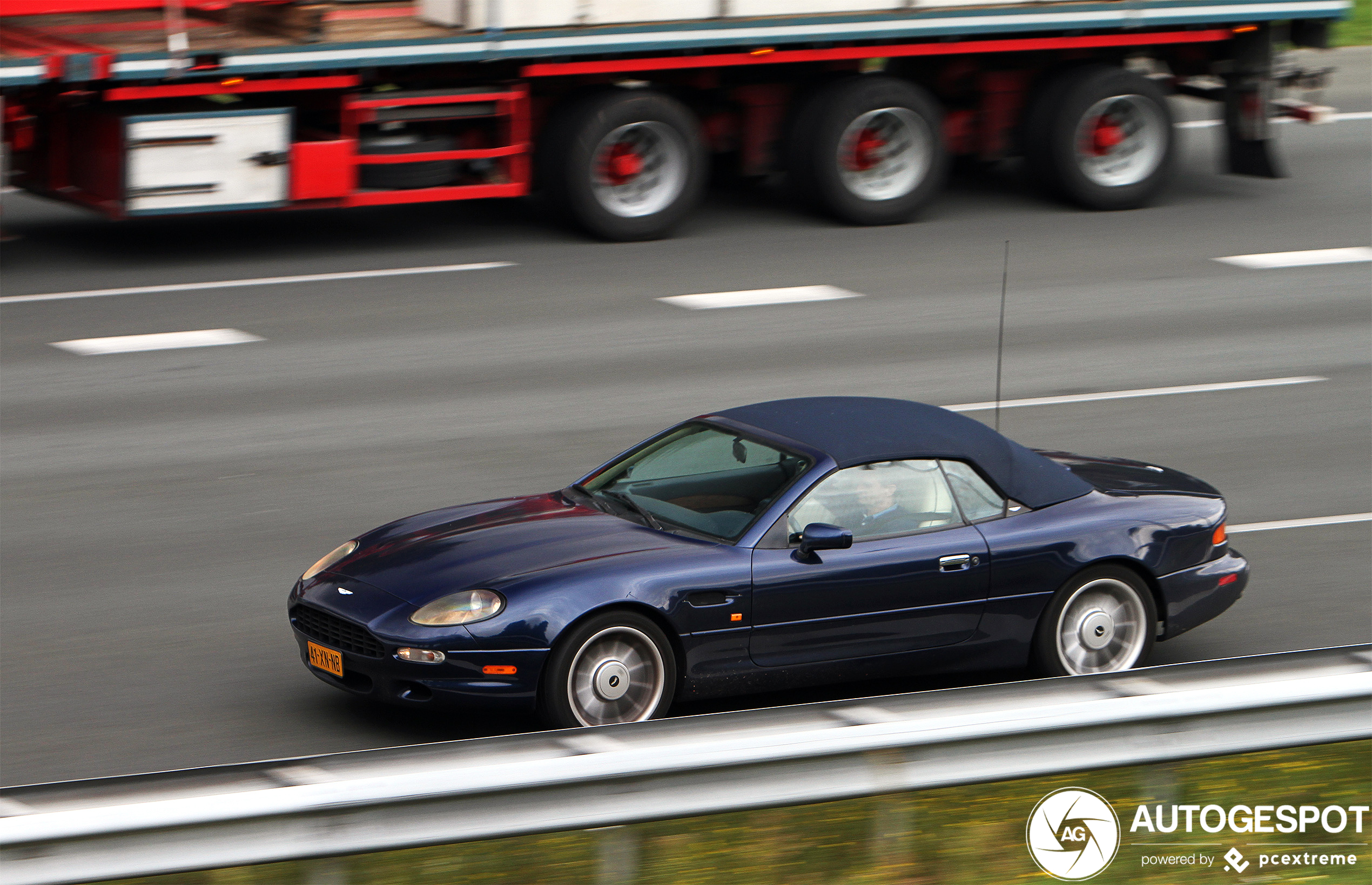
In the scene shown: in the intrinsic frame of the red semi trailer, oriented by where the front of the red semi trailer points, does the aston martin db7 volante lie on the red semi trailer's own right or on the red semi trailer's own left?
on the red semi trailer's own left

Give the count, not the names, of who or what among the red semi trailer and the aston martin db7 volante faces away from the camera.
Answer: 0

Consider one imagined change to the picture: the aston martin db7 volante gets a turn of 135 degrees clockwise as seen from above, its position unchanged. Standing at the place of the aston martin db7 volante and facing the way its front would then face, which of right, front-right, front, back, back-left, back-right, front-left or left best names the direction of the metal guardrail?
back

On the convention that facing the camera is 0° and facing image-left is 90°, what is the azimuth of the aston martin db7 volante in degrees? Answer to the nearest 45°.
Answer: approximately 45°

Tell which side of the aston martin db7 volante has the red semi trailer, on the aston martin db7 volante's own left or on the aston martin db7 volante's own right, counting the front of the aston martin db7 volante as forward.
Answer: on the aston martin db7 volante's own right
